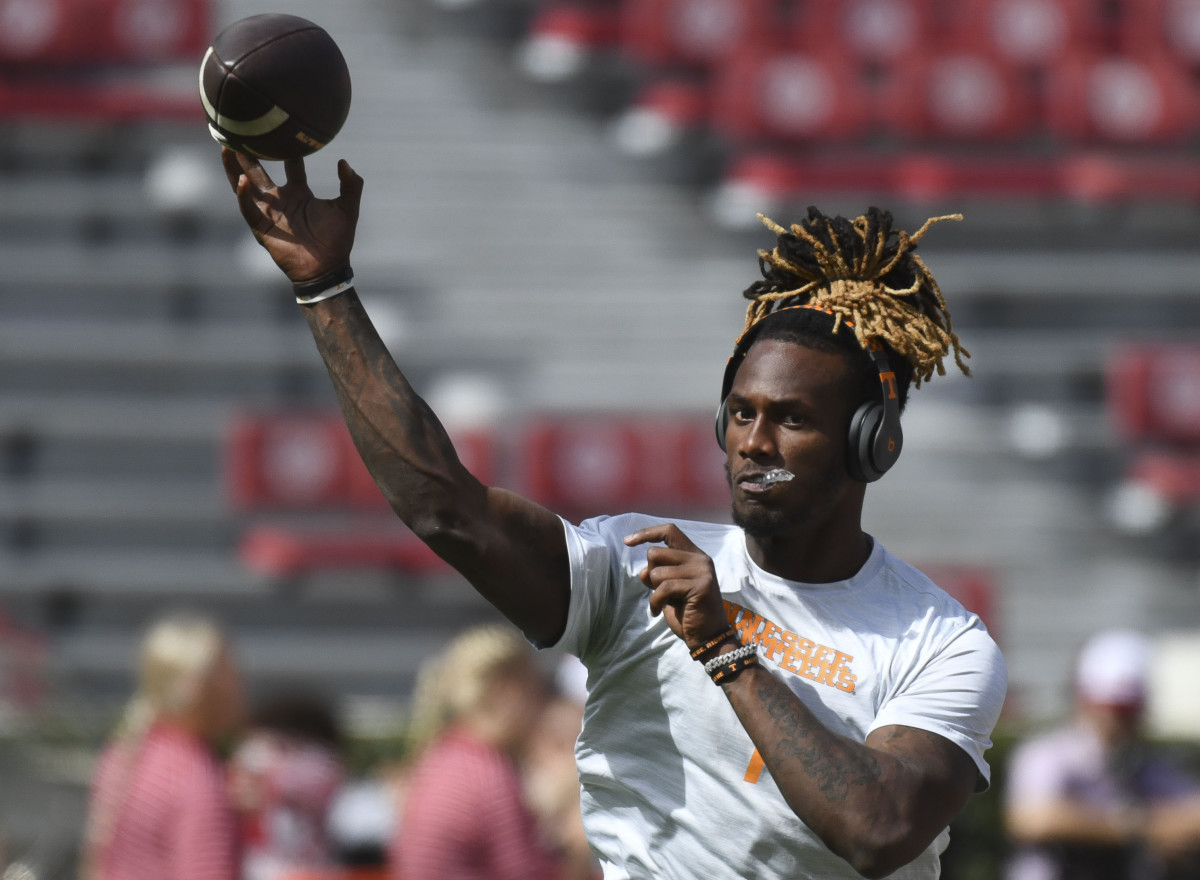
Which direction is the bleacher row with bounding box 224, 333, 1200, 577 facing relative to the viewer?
toward the camera

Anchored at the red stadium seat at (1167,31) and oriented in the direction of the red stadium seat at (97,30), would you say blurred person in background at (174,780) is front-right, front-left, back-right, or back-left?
front-left

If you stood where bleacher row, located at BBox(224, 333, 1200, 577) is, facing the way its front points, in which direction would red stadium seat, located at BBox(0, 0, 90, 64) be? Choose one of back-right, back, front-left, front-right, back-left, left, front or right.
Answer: right

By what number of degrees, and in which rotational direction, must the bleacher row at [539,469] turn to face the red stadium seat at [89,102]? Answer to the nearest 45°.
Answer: approximately 90° to its right

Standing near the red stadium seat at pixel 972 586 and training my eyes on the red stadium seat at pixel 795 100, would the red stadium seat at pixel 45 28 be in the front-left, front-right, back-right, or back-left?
front-left

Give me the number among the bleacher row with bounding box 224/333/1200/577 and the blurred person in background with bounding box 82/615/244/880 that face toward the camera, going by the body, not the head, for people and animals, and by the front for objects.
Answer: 1

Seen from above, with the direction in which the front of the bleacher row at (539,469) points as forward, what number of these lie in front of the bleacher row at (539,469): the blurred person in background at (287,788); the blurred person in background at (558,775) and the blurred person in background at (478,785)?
3

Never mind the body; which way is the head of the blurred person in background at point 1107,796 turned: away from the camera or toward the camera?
toward the camera
